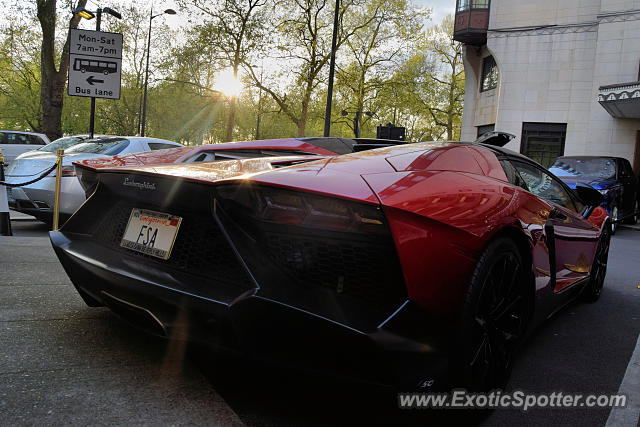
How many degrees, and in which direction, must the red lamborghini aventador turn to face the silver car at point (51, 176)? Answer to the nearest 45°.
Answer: approximately 90° to its left

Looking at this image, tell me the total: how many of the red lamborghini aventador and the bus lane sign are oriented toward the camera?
1

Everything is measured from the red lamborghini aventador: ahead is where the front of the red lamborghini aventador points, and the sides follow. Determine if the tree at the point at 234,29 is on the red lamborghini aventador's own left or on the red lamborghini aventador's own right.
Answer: on the red lamborghini aventador's own left

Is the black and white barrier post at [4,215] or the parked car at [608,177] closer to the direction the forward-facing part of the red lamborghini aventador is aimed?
the parked car

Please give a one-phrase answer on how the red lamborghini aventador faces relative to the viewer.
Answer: facing away from the viewer and to the right of the viewer

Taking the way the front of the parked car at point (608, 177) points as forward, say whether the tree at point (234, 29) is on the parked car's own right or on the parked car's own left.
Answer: on the parked car's own right

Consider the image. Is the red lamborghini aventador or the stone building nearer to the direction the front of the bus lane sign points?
the red lamborghini aventador

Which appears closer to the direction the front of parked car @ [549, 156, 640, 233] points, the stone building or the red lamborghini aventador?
the red lamborghini aventador

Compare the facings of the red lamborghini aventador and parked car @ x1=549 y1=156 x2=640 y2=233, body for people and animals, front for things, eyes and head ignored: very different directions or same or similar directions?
very different directions

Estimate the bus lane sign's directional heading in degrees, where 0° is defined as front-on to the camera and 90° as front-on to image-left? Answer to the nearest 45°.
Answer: approximately 0°

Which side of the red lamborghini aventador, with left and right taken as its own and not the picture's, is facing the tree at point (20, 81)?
left
